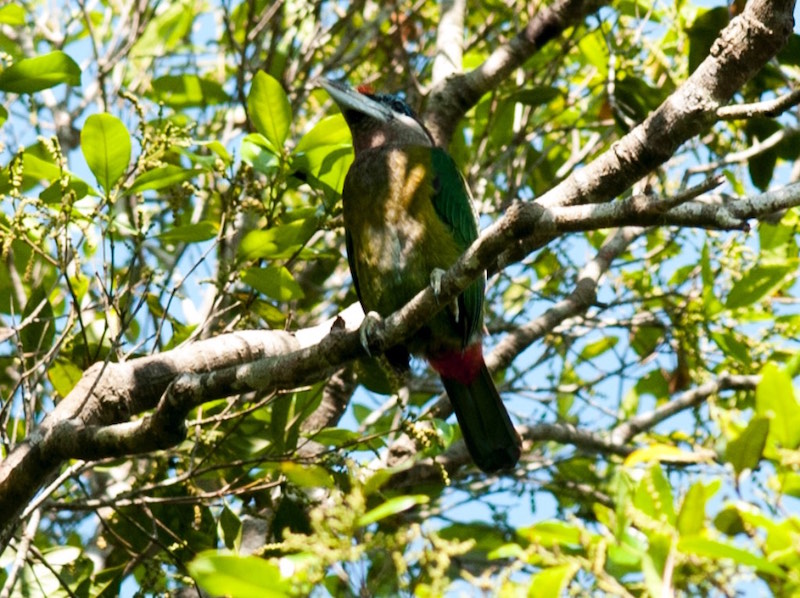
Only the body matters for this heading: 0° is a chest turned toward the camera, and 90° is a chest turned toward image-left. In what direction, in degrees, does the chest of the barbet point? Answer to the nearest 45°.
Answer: approximately 45°

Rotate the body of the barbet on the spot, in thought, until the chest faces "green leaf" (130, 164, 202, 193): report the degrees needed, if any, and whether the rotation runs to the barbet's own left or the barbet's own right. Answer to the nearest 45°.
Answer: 0° — it already faces it

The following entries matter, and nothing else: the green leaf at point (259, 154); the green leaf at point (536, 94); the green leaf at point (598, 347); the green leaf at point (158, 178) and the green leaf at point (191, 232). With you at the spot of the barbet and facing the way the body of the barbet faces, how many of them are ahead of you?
3

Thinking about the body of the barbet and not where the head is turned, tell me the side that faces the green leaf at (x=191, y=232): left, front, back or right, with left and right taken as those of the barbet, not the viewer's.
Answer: right

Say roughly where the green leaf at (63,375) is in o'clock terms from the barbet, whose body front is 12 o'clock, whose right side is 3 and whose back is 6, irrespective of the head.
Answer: The green leaf is roughly at 1 o'clock from the barbet.
